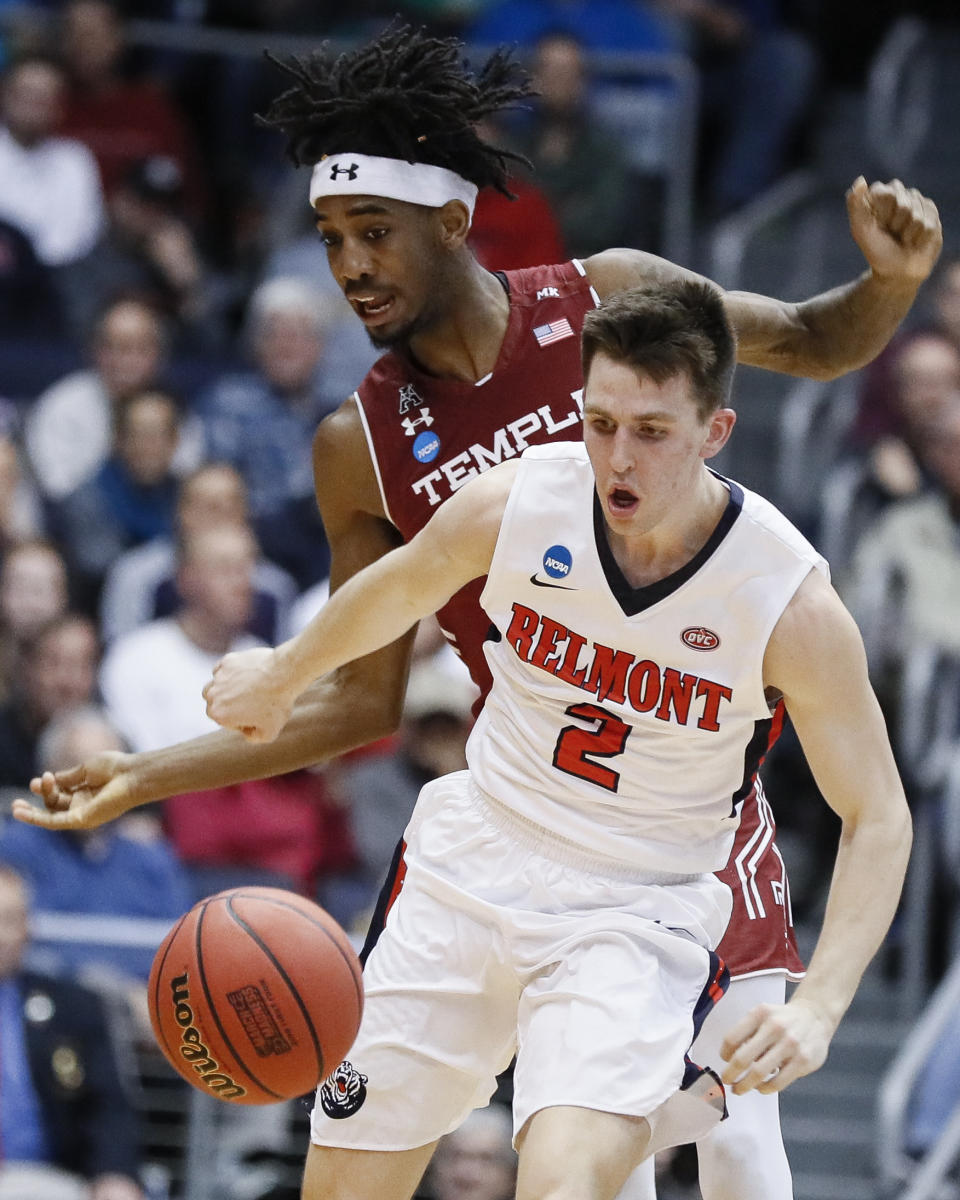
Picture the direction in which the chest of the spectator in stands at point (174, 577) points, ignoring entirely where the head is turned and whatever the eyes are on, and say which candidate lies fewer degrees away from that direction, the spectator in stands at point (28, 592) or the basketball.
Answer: the basketball

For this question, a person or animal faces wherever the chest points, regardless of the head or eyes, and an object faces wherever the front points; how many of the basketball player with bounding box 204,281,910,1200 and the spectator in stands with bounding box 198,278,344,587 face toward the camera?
2

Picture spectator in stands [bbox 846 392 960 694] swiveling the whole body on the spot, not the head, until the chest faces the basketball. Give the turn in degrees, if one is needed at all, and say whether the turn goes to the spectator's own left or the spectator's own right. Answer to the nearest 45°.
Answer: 0° — they already face it

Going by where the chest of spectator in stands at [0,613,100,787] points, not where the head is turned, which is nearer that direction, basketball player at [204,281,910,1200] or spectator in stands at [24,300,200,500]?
the basketball player

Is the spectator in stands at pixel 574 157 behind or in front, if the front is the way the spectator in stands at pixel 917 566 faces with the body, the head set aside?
behind

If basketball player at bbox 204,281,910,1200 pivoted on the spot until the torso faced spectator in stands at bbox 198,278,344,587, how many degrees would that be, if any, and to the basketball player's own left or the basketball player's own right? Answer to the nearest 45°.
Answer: approximately 180°

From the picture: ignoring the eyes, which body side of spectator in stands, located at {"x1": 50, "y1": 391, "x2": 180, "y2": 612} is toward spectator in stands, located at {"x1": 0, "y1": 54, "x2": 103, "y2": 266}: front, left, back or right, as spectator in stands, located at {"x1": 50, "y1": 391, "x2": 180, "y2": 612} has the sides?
back

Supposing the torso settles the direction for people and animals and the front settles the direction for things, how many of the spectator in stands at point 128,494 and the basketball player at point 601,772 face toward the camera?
2

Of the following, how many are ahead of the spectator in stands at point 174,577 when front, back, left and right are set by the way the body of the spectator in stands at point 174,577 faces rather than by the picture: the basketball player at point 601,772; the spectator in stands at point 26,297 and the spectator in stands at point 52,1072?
2

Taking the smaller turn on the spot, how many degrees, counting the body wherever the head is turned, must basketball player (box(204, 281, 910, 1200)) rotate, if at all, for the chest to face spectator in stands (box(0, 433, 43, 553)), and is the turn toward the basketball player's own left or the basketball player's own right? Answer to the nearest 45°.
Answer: approximately 135° to the basketball player's own right

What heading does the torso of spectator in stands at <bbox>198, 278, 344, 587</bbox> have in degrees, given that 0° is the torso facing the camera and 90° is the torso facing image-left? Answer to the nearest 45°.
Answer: approximately 0°

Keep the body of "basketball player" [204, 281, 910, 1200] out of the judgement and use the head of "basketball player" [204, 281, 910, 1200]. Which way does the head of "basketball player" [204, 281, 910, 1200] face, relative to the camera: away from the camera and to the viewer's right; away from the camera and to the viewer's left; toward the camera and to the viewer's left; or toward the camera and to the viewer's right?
toward the camera and to the viewer's left
